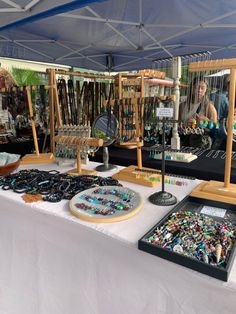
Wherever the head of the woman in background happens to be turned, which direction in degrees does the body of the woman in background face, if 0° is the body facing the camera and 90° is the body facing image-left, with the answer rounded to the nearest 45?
approximately 0°

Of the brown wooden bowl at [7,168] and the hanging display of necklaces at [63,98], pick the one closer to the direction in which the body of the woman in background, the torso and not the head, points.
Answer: the brown wooden bowl
